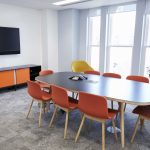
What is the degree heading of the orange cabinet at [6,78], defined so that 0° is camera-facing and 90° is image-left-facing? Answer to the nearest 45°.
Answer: approximately 315°

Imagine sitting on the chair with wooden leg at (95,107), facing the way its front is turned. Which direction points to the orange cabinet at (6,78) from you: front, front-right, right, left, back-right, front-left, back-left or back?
left

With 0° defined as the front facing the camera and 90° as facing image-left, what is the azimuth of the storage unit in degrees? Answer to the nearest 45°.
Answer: approximately 315°

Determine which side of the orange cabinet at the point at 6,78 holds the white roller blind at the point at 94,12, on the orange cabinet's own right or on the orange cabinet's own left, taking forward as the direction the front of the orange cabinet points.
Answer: on the orange cabinet's own left

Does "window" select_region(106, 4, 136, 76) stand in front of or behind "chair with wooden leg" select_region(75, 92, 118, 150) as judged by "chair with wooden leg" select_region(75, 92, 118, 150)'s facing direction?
in front

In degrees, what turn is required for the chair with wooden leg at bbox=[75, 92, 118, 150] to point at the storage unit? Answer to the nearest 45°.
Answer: approximately 90° to its left

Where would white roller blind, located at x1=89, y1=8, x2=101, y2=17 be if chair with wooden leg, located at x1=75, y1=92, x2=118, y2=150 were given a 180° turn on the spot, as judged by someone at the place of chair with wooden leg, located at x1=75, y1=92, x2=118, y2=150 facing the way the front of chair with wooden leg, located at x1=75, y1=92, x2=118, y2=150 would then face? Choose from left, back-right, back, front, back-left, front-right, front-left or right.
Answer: back-right

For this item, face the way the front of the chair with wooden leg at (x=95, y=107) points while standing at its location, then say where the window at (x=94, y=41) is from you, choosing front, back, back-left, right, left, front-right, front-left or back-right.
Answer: front-left

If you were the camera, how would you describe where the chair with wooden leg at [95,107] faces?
facing away from the viewer and to the right of the viewer

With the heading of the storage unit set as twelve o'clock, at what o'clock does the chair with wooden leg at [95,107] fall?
The chair with wooden leg is roughly at 1 o'clock from the storage unit.

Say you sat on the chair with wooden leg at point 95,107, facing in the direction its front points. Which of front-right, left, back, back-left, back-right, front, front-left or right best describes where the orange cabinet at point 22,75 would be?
left

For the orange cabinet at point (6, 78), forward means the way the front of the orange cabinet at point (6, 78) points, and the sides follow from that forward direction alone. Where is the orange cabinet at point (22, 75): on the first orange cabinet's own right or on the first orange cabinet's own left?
on the first orange cabinet's own left

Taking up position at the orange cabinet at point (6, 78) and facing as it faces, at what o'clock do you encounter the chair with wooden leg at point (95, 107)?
The chair with wooden leg is roughly at 1 o'clock from the orange cabinet.

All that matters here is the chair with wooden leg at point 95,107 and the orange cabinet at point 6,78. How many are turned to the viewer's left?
0

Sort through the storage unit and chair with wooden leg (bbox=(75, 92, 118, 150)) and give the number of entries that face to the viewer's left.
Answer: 0
